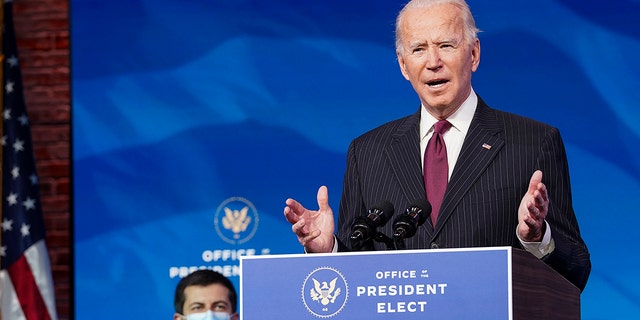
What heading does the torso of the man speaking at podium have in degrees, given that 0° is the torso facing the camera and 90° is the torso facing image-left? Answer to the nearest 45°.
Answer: approximately 0°

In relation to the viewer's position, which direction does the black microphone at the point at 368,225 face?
facing away from the viewer and to the right of the viewer

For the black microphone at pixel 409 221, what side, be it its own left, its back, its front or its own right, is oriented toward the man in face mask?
left

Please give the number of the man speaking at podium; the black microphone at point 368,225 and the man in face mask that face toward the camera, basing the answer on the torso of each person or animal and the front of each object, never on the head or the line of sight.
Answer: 2

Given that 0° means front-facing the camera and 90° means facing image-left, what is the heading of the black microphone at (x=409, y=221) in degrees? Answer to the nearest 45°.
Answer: approximately 225°
